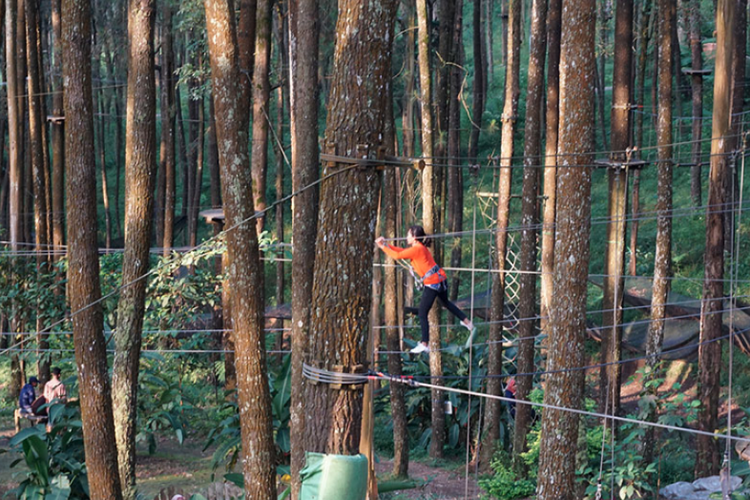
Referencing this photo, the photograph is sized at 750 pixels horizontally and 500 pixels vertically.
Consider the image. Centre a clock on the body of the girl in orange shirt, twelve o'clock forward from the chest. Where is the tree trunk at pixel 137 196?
The tree trunk is roughly at 12 o'clock from the girl in orange shirt.

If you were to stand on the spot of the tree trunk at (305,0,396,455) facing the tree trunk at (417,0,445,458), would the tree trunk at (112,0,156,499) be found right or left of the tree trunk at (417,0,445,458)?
left

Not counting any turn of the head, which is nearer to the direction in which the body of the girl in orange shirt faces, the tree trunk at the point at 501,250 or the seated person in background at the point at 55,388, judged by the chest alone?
the seated person in background

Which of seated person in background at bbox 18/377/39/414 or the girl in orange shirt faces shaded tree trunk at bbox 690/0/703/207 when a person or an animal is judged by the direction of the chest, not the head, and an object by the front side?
the seated person in background

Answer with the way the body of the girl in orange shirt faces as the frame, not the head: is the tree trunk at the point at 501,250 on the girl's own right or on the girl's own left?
on the girl's own right

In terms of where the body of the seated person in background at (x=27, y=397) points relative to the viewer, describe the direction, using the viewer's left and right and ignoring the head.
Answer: facing to the right of the viewer

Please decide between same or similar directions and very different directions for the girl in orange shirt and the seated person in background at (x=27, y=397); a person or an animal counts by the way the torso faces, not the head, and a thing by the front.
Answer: very different directions

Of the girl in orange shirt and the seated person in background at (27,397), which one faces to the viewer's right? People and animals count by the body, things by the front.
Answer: the seated person in background

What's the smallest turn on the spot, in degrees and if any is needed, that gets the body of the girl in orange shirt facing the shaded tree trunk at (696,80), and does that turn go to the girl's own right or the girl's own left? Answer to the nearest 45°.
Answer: approximately 135° to the girl's own right

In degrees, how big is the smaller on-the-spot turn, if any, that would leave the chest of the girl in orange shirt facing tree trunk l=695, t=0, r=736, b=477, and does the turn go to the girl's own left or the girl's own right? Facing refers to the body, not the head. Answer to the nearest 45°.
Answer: approximately 135° to the girl's own right

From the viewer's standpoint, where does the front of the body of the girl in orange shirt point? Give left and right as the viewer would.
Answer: facing to the left of the viewer
